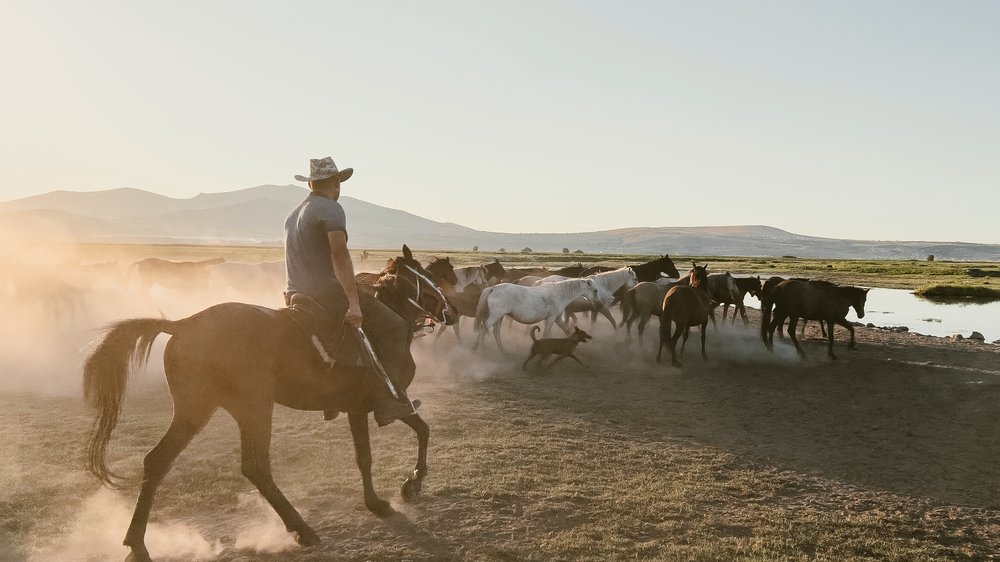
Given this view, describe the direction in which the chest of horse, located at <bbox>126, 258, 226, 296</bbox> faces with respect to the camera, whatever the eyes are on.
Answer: to the viewer's right

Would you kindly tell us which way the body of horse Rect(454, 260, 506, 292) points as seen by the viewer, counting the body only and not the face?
to the viewer's right

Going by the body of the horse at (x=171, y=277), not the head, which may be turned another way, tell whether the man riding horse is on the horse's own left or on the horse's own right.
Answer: on the horse's own right

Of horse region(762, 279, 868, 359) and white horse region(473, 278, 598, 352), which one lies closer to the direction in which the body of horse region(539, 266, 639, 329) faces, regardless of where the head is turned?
the horse

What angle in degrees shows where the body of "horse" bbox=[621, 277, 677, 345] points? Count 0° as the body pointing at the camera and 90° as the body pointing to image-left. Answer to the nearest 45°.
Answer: approximately 225°

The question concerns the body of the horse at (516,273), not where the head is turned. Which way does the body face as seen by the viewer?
to the viewer's right

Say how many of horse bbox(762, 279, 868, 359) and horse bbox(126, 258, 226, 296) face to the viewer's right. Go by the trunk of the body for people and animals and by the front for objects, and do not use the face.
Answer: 2

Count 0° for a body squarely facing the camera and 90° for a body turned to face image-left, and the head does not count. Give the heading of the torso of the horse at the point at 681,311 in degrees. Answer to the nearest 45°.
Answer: approximately 225°

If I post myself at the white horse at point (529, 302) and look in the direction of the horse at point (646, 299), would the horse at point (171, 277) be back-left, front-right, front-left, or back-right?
back-left

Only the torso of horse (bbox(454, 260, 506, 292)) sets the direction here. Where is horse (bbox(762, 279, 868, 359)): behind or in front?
in front

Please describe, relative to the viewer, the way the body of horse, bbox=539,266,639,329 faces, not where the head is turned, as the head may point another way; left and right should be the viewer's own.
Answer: facing to the right of the viewer

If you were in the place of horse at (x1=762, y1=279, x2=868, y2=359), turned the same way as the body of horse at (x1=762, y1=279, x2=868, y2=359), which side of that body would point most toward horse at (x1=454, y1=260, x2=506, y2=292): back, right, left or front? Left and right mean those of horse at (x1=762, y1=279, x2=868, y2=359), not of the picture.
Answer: back

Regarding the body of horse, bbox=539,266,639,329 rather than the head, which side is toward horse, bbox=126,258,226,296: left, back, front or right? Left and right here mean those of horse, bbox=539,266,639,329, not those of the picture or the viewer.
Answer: back

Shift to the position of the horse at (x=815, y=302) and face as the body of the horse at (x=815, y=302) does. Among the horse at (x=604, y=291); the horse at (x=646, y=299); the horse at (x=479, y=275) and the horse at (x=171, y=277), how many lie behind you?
4

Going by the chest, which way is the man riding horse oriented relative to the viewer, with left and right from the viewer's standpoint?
facing away from the viewer and to the right of the viewer

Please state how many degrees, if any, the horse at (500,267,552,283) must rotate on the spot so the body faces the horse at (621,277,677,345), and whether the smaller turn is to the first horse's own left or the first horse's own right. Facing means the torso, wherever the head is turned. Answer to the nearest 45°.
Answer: approximately 45° to the first horse's own right
